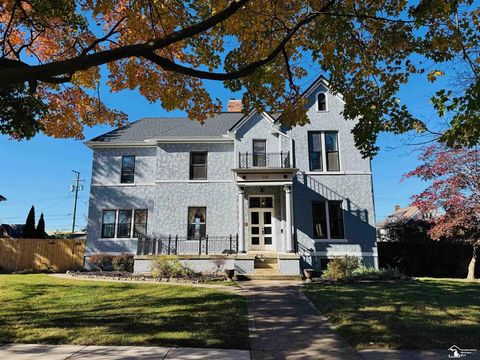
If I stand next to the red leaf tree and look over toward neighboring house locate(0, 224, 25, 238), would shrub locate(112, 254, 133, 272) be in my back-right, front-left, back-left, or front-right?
front-left

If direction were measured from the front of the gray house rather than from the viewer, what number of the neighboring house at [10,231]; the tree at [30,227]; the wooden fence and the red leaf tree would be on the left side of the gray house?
1

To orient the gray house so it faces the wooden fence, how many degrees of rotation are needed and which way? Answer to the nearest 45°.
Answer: approximately 90° to its right

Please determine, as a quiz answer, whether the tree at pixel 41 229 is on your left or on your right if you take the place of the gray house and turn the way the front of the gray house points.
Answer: on your right

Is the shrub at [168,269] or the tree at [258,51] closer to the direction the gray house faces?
the tree

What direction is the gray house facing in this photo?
toward the camera

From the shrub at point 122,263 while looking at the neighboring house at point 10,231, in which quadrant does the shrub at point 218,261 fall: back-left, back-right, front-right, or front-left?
back-right

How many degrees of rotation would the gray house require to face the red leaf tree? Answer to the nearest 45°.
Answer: approximately 90° to its left

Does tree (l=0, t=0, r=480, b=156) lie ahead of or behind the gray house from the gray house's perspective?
ahead

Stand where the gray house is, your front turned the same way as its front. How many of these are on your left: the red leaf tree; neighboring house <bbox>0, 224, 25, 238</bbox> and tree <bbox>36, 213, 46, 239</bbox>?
1

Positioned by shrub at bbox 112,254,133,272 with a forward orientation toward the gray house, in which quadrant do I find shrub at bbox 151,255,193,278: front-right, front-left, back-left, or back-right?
front-right

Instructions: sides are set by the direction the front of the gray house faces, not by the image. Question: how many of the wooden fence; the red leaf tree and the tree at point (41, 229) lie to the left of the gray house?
1

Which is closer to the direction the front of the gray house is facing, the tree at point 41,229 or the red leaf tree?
the red leaf tree
